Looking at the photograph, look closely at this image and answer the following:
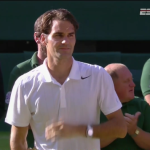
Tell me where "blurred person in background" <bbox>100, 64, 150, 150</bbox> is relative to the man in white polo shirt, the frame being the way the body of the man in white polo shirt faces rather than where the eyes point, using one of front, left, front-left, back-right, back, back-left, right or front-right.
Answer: back-left

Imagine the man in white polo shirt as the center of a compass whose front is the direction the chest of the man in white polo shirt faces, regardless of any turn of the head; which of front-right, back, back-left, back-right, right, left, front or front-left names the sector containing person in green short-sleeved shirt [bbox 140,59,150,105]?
back-left

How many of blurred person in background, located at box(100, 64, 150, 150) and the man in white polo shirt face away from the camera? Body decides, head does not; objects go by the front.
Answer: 0

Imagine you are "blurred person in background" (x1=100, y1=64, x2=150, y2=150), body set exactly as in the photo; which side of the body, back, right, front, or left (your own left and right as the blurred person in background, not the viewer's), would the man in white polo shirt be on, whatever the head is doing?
right

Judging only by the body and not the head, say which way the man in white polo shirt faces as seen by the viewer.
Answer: toward the camera

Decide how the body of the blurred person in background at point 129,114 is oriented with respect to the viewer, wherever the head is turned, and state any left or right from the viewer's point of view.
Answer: facing the viewer and to the right of the viewer
